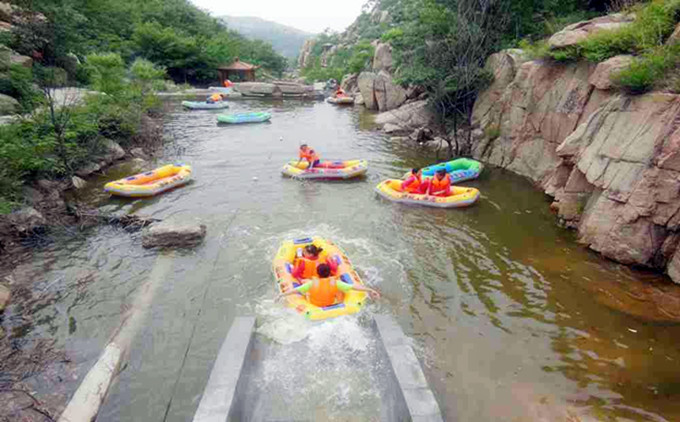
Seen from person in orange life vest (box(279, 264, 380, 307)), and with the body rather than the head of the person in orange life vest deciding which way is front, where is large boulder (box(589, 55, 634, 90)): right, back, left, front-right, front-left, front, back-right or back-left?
front-right

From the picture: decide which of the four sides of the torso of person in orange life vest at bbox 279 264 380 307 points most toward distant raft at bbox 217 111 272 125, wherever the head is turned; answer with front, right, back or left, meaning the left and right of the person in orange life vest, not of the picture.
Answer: front

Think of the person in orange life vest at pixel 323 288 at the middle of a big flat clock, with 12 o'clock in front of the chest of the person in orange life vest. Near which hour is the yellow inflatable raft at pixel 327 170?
The yellow inflatable raft is roughly at 12 o'clock from the person in orange life vest.

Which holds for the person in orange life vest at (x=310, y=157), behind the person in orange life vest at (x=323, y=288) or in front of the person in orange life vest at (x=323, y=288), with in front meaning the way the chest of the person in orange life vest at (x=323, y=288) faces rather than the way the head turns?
in front

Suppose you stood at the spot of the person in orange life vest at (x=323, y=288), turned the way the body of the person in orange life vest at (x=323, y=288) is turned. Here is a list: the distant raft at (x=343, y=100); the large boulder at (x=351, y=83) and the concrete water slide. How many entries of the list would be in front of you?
2

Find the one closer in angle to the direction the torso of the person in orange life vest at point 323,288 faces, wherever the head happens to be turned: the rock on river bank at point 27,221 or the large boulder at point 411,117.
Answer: the large boulder

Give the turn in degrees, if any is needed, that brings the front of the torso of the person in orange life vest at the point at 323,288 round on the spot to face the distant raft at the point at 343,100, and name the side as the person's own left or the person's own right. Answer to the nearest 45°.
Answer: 0° — they already face it

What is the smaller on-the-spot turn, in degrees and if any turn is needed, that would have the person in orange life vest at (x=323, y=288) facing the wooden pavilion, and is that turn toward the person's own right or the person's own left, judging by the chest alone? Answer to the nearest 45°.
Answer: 0° — they already face it

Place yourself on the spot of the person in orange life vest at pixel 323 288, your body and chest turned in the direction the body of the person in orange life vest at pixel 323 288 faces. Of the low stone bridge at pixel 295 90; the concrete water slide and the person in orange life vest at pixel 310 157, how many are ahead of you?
2

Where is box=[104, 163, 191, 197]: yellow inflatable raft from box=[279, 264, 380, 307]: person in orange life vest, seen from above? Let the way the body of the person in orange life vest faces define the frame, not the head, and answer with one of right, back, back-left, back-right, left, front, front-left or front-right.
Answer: front-left

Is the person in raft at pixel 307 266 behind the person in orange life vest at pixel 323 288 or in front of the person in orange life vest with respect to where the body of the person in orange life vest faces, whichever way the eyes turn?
in front

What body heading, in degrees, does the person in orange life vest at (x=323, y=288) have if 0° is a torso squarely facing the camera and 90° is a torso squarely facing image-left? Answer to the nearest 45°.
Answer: approximately 180°

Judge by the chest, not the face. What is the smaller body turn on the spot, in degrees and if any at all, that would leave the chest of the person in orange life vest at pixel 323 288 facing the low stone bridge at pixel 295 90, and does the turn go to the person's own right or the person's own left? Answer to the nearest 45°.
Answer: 0° — they already face it

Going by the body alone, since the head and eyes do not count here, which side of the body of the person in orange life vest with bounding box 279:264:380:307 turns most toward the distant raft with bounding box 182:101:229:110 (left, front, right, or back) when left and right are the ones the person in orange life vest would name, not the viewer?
front
